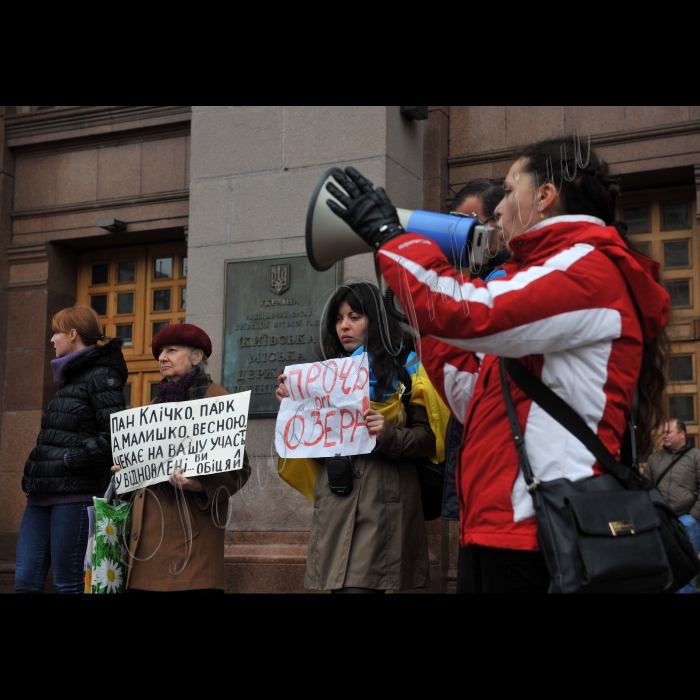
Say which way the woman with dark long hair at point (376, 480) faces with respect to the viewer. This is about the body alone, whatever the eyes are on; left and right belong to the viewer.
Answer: facing the viewer and to the left of the viewer

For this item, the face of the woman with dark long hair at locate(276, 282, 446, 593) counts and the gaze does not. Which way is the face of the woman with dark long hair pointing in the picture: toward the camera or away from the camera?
toward the camera

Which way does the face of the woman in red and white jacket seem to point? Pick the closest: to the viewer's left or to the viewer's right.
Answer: to the viewer's left

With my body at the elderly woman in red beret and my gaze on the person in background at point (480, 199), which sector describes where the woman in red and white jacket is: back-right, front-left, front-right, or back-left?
front-right

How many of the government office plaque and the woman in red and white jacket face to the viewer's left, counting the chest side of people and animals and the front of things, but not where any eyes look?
1

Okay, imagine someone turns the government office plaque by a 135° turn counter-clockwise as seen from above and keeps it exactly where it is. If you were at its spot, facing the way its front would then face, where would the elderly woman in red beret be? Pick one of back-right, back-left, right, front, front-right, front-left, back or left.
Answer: back-right

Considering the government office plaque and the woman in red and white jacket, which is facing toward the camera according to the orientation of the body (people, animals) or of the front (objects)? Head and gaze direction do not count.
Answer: the government office plaque

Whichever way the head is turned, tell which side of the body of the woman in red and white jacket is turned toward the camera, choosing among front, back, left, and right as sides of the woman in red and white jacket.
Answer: left

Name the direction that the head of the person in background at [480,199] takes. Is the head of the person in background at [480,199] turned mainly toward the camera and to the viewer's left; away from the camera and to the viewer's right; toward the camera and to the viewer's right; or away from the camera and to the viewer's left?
toward the camera and to the viewer's left

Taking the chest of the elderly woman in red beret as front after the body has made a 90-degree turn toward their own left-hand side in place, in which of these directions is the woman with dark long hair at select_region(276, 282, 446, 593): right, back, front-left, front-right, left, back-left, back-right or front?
front

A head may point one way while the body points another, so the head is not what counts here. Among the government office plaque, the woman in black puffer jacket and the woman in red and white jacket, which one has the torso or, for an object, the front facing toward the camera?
the government office plaque

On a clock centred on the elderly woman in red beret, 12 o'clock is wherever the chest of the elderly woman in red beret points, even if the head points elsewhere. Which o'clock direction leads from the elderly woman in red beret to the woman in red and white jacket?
The woman in red and white jacket is roughly at 10 o'clock from the elderly woman in red beret.

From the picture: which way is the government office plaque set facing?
toward the camera

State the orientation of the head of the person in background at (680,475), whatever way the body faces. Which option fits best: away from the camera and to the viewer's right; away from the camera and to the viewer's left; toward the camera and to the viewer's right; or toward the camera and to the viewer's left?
toward the camera and to the viewer's left
